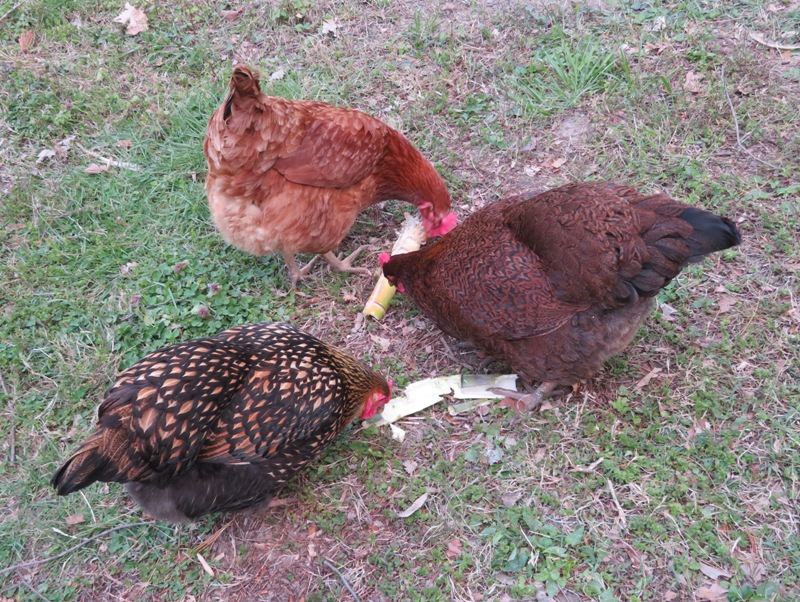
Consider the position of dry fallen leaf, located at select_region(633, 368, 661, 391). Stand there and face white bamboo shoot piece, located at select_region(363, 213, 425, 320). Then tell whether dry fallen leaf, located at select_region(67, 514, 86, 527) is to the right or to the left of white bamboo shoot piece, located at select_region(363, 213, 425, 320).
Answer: left

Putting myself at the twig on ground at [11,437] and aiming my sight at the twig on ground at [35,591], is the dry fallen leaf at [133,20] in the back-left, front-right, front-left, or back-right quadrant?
back-left

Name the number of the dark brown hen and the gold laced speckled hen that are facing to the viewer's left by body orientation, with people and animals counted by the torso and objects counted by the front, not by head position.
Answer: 1

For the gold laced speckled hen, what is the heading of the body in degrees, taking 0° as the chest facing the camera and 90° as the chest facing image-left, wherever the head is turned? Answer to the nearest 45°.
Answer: approximately 225°

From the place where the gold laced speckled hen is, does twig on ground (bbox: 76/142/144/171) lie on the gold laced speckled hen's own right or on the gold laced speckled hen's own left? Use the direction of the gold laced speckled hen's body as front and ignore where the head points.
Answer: on the gold laced speckled hen's own left

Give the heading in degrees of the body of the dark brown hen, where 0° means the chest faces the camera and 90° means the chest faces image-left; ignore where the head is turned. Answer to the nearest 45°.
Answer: approximately 90°

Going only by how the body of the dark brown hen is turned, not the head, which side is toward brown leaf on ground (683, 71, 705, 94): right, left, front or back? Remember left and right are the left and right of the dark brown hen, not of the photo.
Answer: right

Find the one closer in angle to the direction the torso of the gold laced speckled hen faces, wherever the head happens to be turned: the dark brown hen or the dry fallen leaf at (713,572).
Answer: the dark brown hen

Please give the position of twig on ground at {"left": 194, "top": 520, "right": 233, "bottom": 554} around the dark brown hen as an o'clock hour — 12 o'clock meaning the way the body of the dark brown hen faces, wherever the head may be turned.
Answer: The twig on ground is roughly at 11 o'clock from the dark brown hen.

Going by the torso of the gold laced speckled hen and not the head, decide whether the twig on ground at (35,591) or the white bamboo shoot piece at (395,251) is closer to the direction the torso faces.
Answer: the white bamboo shoot piece

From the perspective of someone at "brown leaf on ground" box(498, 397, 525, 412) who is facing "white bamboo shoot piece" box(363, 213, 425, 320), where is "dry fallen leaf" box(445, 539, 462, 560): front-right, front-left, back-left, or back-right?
back-left
